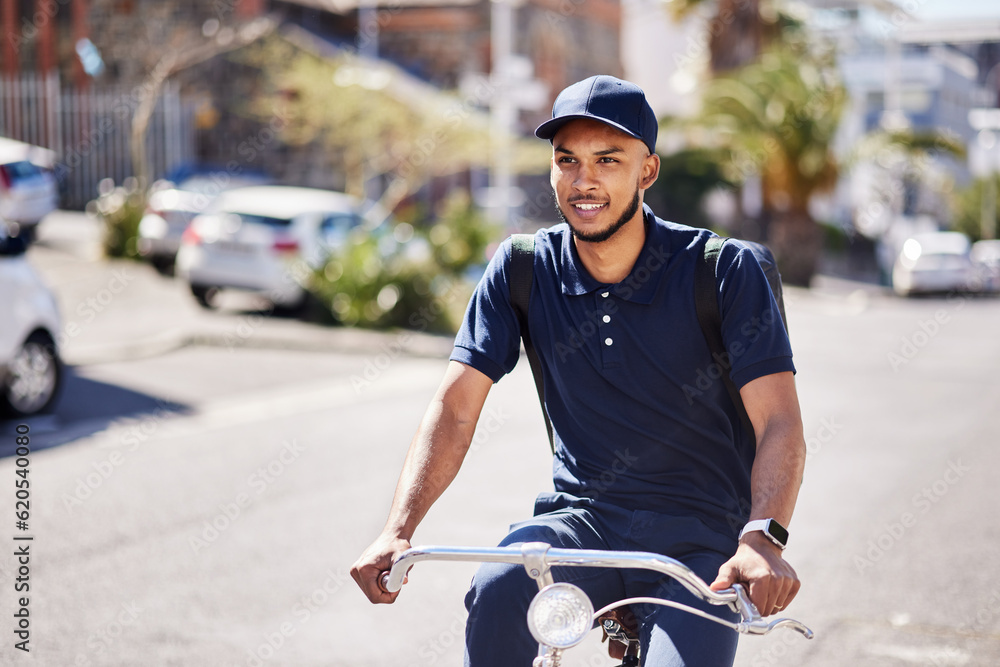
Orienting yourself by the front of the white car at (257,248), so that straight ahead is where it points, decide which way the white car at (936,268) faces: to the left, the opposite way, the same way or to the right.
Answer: the opposite way

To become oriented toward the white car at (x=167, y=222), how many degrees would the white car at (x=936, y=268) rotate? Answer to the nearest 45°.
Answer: approximately 45° to its right

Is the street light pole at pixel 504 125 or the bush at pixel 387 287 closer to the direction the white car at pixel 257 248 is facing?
the street light pole

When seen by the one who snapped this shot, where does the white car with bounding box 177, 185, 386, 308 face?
facing away from the viewer and to the right of the viewer

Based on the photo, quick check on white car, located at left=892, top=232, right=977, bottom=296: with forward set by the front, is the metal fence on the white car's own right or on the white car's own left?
on the white car's own right

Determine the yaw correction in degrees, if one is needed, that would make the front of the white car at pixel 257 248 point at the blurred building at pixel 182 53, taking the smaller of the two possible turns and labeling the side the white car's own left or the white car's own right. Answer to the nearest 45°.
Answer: approximately 45° to the white car's own left

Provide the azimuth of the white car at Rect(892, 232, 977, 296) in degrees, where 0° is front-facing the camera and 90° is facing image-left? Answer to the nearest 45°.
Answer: approximately 0°

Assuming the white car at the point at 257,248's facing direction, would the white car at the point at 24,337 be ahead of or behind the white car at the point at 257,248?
behind

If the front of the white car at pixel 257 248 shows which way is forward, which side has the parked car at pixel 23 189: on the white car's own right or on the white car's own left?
on the white car's own left

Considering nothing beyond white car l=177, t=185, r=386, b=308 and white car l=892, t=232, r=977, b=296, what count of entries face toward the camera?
1
